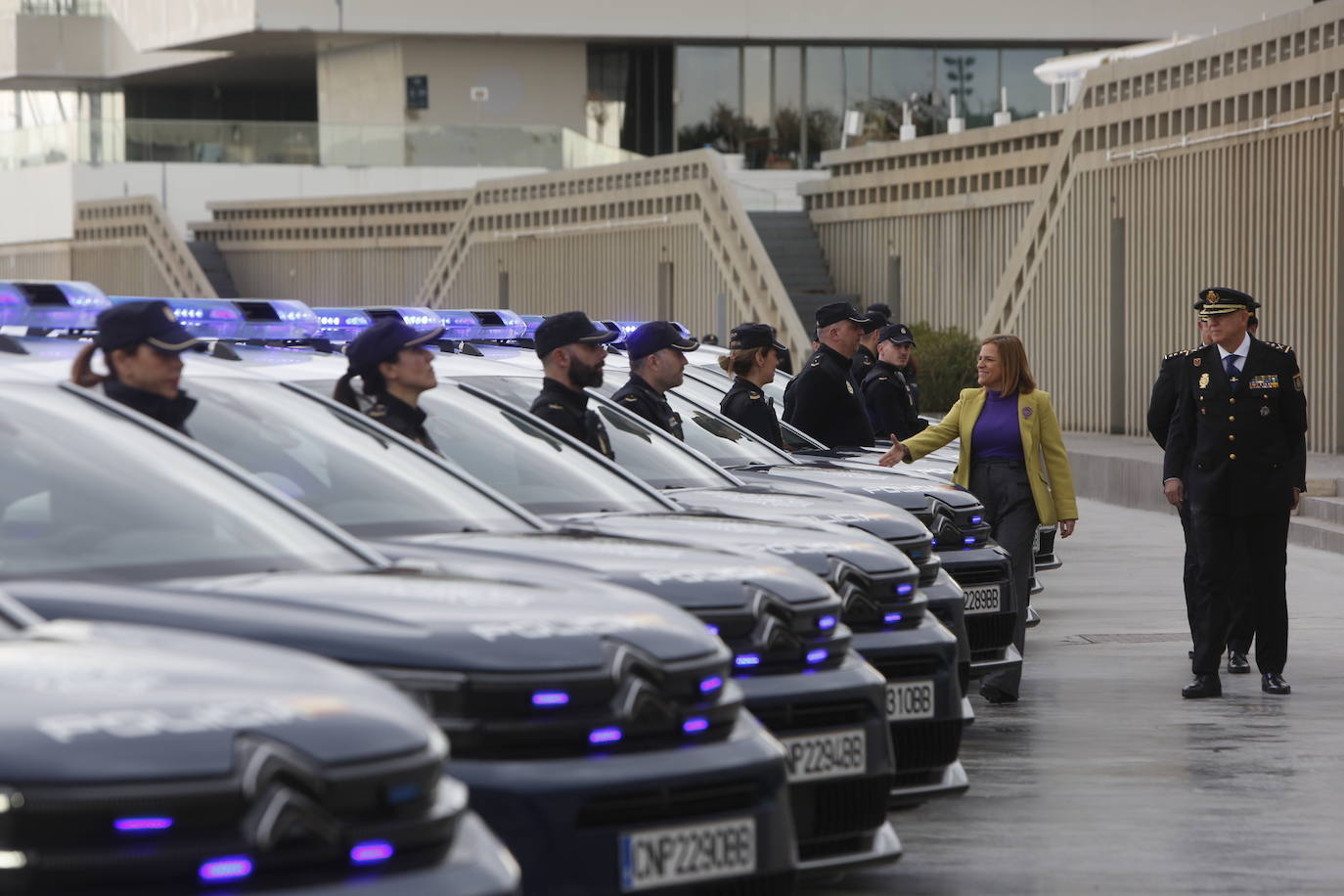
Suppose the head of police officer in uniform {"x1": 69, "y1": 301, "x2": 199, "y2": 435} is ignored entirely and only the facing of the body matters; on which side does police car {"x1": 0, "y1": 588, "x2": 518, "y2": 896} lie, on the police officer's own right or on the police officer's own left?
on the police officer's own right

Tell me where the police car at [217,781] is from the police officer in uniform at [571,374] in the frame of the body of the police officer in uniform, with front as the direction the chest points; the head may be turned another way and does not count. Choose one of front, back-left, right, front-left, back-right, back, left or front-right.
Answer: right

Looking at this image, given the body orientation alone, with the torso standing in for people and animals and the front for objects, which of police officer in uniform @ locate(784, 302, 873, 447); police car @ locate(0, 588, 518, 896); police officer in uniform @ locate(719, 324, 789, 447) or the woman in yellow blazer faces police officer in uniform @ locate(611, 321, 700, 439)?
the woman in yellow blazer

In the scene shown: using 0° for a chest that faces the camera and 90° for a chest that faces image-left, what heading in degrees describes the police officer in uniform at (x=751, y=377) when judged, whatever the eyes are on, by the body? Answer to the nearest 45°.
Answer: approximately 270°

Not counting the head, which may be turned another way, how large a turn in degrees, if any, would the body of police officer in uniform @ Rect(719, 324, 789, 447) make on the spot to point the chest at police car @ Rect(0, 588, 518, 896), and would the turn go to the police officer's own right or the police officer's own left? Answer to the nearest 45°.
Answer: approximately 90° to the police officer's own right

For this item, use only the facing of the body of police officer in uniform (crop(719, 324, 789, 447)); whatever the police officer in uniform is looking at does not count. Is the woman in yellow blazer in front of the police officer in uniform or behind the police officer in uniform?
in front

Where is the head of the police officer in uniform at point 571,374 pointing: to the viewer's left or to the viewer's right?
to the viewer's right

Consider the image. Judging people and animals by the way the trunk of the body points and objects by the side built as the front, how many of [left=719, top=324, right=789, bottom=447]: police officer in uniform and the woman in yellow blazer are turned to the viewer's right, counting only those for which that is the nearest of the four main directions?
1

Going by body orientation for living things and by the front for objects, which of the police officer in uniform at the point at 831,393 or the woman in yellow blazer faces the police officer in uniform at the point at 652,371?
the woman in yellow blazer

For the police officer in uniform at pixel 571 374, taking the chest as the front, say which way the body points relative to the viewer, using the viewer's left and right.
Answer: facing to the right of the viewer

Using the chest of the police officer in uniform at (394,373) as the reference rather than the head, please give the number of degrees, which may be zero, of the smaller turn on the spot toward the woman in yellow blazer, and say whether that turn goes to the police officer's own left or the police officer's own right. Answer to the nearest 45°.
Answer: approximately 45° to the police officer's own left

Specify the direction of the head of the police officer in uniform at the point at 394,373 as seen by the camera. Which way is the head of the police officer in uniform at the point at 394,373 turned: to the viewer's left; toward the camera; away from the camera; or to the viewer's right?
to the viewer's right
